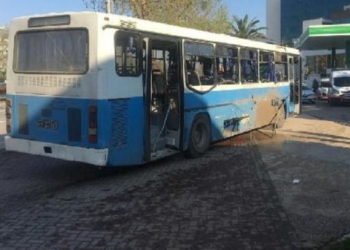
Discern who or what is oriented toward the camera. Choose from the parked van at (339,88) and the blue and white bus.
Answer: the parked van

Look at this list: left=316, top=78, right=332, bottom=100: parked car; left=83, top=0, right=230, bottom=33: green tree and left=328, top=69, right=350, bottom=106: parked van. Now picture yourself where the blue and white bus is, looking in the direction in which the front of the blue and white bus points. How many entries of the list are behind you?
0

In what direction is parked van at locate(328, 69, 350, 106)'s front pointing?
toward the camera

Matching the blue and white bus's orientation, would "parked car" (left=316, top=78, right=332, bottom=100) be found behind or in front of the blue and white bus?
in front

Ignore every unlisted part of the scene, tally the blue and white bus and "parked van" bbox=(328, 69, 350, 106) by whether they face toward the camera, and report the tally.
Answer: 1

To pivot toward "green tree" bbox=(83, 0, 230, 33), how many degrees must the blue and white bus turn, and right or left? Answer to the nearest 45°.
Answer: approximately 45° to its left

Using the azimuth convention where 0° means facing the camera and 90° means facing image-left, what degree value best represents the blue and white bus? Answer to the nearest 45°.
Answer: approximately 225°

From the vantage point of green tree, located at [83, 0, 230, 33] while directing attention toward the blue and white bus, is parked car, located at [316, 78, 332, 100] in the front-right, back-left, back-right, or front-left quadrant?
back-left

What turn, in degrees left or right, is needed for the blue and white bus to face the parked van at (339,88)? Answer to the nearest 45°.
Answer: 0° — it already faces it

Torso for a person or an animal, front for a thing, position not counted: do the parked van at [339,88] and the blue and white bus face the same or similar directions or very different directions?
very different directions
